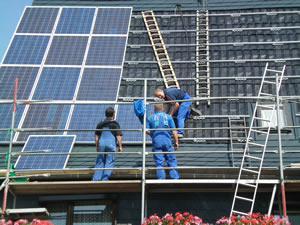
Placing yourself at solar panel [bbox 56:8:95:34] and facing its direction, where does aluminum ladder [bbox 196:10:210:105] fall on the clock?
The aluminum ladder is roughly at 10 o'clock from the solar panel.

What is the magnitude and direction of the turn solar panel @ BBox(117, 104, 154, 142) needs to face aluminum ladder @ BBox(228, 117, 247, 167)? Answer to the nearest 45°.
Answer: approximately 90° to its left

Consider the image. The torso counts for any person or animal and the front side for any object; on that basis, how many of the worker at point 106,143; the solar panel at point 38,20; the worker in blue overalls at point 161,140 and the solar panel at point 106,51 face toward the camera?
2

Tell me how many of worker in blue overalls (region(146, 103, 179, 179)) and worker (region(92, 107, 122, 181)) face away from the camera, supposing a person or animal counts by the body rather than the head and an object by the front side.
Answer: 2

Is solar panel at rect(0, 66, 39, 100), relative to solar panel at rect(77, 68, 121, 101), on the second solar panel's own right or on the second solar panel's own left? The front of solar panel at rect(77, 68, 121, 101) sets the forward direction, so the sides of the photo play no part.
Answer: on the second solar panel's own right

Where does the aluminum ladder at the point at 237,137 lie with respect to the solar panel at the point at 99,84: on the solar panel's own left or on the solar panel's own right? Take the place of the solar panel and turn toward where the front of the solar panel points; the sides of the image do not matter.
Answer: on the solar panel's own left
